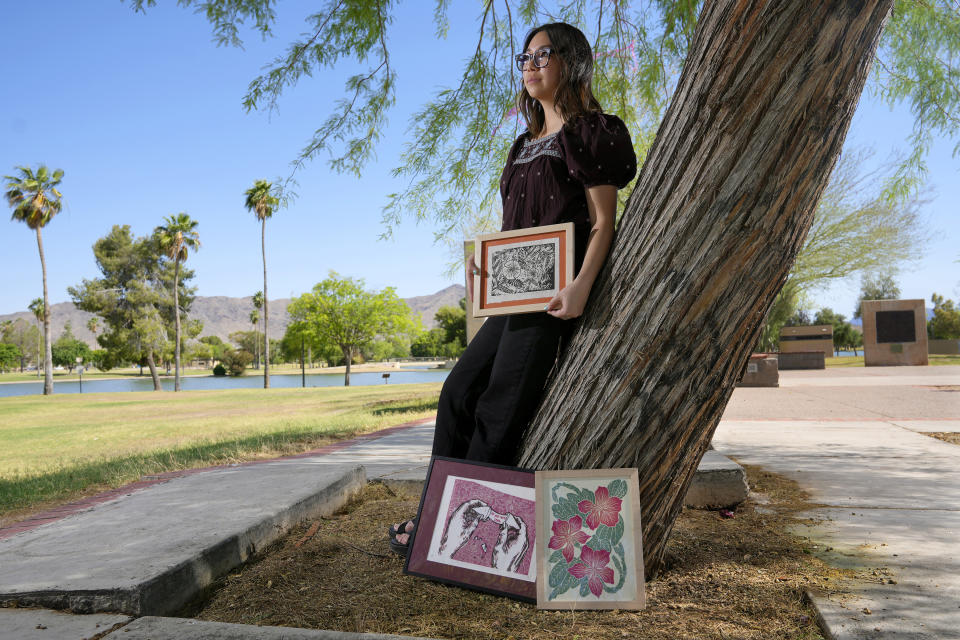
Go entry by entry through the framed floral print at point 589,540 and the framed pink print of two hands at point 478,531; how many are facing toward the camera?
2

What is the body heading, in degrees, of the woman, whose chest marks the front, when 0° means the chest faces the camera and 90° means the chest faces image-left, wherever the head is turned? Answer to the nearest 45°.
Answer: approximately 45°

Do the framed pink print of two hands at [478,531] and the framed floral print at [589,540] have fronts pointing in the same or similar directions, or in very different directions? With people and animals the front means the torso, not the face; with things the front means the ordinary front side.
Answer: same or similar directions

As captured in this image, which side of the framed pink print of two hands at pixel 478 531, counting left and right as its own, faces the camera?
front

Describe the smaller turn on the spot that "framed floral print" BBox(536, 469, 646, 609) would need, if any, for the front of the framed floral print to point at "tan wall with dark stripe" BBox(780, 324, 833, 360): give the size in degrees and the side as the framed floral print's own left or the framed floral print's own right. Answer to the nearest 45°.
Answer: approximately 180°

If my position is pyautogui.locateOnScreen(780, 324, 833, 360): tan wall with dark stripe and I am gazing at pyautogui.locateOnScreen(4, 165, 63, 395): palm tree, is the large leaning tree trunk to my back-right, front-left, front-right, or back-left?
front-left

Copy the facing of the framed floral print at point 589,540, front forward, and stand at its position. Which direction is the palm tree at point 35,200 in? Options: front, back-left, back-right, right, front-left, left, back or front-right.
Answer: back-right

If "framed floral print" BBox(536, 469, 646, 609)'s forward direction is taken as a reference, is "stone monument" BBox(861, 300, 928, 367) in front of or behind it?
behind

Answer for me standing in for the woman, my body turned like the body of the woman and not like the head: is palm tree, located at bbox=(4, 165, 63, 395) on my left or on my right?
on my right

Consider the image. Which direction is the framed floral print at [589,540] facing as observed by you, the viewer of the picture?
facing the viewer
